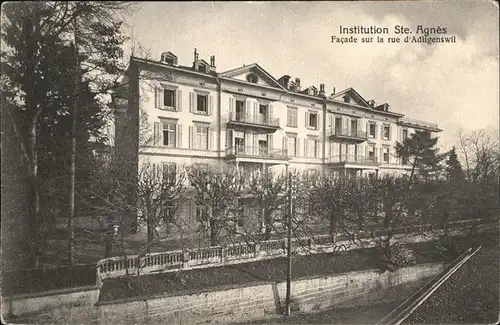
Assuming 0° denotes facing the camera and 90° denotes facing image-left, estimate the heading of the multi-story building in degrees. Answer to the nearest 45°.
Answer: approximately 315°

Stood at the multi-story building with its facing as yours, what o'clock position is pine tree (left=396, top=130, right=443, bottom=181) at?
The pine tree is roughly at 10 o'clock from the multi-story building.

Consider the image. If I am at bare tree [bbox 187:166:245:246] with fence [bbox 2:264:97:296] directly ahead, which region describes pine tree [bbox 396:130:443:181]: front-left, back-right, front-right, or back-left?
back-left
